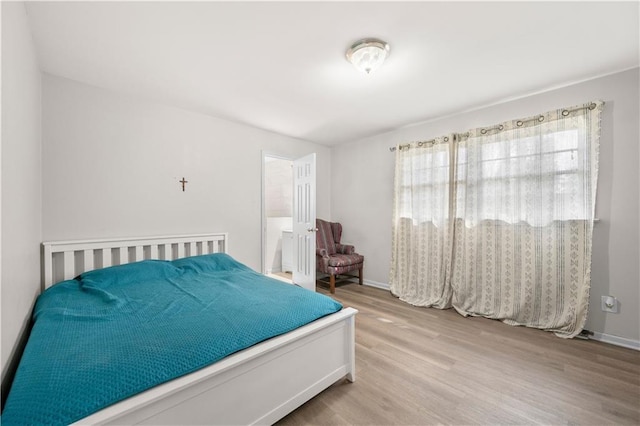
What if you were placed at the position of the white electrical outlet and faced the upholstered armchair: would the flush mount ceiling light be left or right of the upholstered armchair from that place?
left

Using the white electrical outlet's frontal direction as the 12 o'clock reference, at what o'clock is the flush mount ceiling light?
The flush mount ceiling light is roughly at 1 o'clock from the white electrical outlet.

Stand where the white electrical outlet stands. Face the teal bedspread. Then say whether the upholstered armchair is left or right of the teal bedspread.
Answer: right

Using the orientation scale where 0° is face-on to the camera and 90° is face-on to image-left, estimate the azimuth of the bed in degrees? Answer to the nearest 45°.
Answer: approximately 315°

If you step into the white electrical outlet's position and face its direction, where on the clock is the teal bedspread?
The teal bedspread is roughly at 1 o'clock from the white electrical outlet.

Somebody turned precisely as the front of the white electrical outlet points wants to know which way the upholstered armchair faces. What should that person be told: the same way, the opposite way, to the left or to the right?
to the left

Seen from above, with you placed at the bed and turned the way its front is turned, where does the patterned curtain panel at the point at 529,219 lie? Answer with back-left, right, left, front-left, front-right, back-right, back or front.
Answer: front-left
